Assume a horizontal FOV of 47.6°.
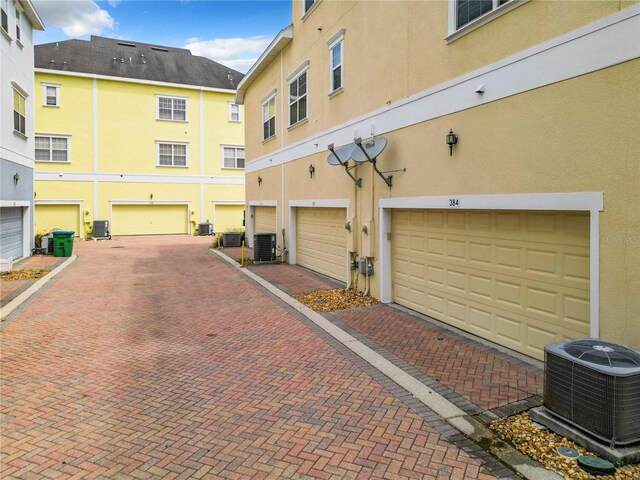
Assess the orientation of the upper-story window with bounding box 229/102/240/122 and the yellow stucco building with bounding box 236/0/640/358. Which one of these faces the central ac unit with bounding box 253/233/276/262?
the upper-story window

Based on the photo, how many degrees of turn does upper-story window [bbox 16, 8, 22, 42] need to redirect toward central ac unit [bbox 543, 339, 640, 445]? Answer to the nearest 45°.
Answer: approximately 45° to its right

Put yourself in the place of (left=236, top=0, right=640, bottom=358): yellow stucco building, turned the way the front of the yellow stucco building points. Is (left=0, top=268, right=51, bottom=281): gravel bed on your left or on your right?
on your right

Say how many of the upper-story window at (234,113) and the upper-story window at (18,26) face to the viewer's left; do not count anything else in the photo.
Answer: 0

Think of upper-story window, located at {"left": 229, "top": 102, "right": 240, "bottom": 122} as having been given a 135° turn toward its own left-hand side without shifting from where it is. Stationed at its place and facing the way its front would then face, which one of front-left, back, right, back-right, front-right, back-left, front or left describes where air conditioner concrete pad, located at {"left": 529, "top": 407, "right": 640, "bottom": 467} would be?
back-right

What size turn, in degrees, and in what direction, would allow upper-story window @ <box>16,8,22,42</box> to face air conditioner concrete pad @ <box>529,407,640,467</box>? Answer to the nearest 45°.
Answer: approximately 45° to its right

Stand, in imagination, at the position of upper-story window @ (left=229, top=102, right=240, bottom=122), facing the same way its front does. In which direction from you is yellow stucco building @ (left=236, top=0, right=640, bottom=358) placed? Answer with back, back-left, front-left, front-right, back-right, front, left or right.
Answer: front

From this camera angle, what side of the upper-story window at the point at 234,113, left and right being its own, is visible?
front

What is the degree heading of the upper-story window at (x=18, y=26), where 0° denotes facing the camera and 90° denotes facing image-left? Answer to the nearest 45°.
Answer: approximately 315°

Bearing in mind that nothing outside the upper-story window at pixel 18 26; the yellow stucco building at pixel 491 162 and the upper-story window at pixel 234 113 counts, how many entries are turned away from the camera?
0

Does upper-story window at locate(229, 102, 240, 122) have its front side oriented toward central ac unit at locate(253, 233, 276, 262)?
yes

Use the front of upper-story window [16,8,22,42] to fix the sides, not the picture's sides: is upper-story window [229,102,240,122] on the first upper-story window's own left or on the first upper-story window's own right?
on the first upper-story window's own left

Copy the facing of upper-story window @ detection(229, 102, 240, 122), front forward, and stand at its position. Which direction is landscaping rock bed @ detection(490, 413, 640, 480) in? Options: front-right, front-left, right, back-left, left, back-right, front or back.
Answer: front

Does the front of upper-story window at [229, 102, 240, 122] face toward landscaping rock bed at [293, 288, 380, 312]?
yes

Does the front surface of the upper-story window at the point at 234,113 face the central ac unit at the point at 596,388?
yes
